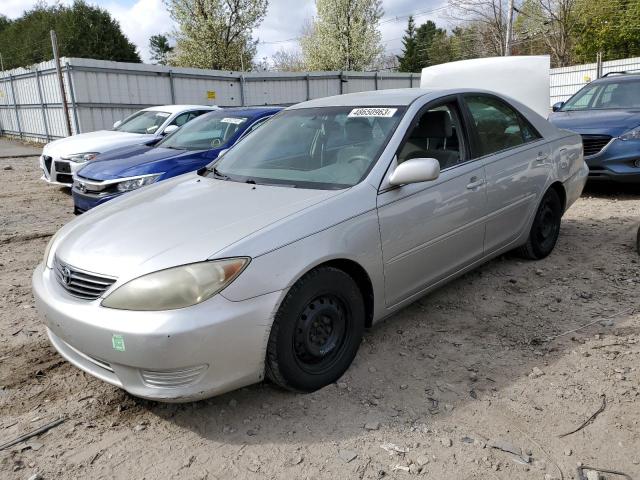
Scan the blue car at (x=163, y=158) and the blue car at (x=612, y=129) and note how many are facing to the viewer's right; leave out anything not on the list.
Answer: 0

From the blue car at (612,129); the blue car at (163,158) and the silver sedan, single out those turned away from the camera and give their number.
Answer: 0

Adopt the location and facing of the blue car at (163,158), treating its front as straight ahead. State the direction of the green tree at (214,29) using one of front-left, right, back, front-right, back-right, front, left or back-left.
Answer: back-right

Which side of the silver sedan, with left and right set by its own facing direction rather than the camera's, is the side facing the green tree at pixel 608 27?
back

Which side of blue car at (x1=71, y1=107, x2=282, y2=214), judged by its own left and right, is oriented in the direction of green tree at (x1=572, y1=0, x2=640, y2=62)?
back

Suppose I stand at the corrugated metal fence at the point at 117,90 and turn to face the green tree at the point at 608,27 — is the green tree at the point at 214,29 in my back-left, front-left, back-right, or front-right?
front-left

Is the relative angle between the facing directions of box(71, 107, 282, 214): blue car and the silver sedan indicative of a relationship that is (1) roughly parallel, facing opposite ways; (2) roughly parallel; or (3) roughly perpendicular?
roughly parallel

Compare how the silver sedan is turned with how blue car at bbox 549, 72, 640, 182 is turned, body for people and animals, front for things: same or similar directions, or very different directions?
same or similar directions

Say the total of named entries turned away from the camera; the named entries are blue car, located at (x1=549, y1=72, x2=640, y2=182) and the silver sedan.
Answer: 0

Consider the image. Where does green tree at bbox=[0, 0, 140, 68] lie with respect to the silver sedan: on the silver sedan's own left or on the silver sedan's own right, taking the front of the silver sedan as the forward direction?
on the silver sedan's own right

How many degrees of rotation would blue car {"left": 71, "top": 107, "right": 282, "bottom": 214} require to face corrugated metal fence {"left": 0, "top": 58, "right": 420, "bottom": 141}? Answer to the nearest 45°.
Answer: approximately 135° to its right

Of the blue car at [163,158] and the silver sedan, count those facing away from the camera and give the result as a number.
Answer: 0

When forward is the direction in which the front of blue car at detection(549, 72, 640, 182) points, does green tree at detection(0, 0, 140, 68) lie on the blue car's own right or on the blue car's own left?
on the blue car's own right

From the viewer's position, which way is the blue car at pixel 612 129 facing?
facing the viewer and to the left of the viewer

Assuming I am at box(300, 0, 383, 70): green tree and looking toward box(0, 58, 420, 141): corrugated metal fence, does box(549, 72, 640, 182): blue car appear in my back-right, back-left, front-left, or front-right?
front-left
